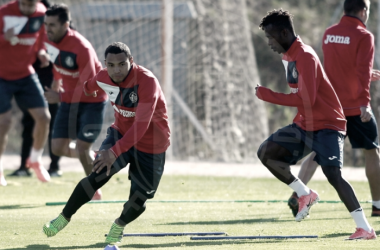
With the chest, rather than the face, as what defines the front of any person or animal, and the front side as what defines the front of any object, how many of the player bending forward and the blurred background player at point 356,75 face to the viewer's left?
1

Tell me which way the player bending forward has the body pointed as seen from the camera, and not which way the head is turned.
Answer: to the viewer's left

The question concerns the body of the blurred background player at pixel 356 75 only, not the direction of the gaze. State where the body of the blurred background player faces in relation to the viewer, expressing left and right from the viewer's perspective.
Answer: facing away from the viewer and to the right of the viewer

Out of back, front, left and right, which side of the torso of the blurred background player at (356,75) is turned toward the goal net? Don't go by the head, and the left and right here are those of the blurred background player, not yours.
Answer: left

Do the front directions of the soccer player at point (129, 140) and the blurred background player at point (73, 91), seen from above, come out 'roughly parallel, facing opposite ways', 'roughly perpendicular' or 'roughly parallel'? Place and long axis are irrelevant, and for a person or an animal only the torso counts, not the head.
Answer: roughly parallel

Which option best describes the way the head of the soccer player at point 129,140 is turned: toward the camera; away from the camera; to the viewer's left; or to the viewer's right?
toward the camera

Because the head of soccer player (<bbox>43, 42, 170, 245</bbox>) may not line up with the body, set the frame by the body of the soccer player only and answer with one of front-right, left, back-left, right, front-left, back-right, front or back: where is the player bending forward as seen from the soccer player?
back-left

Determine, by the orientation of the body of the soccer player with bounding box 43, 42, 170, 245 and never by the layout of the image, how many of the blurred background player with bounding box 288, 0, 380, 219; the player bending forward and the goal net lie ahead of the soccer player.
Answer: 0

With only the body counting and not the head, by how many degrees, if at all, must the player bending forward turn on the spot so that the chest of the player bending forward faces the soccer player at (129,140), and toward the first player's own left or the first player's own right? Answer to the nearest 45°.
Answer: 0° — they already face them

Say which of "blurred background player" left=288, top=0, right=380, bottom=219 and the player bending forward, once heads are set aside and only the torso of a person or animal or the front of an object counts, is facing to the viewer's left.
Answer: the player bending forward
